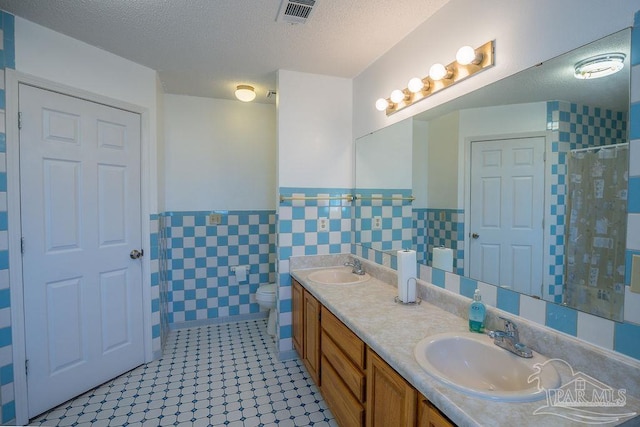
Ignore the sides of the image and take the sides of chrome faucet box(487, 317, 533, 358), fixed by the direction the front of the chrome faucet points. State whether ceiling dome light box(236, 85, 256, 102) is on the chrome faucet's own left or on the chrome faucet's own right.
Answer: on the chrome faucet's own right

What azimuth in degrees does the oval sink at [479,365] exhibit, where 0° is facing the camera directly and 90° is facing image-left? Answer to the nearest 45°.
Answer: approximately 45°

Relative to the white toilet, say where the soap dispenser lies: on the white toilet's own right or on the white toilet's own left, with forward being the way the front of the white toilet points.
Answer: on the white toilet's own left
